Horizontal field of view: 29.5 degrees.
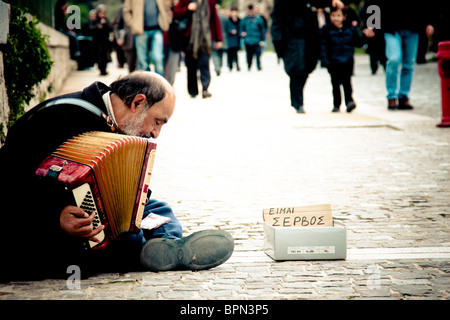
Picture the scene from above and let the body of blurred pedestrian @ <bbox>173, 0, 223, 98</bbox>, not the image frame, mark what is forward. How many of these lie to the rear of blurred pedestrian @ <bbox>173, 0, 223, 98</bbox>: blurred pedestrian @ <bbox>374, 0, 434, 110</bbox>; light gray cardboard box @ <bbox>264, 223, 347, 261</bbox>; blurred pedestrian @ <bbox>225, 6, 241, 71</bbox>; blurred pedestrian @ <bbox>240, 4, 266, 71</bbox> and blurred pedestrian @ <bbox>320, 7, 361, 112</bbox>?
2

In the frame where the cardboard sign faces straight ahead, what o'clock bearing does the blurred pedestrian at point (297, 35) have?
The blurred pedestrian is roughly at 6 o'clock from the cardboard sign.

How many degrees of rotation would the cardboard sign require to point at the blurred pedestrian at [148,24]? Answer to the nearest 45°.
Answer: approximately 180°

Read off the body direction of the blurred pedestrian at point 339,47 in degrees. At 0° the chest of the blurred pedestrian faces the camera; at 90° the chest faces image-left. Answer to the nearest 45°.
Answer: approximately 0°

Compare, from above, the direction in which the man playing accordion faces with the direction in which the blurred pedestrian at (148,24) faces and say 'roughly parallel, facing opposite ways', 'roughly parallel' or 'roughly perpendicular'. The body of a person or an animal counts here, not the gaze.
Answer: roughly perpendicular

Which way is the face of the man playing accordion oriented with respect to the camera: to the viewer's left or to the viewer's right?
to the viewer's right

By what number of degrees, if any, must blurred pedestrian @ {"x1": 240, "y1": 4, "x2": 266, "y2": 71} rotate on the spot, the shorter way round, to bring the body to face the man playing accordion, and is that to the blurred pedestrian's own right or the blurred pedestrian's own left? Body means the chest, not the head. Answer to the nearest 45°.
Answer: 0° — they already face them
